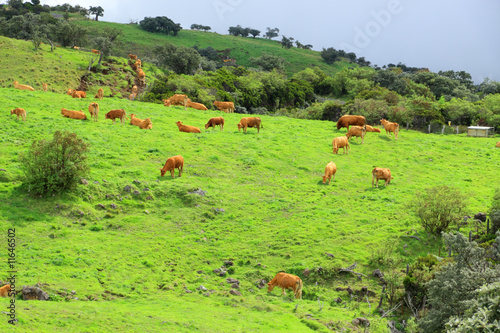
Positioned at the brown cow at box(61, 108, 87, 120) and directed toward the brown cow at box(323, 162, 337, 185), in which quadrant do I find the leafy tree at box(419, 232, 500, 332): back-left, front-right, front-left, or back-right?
front-right

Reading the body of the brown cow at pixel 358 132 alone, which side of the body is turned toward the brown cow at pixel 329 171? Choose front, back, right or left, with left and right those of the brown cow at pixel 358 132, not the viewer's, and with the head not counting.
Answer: left

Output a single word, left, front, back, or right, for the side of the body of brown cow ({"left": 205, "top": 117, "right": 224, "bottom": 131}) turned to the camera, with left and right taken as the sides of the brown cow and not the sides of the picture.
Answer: left

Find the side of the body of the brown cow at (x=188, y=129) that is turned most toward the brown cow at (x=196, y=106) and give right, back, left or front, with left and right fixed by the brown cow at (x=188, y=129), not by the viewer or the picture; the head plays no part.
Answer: right

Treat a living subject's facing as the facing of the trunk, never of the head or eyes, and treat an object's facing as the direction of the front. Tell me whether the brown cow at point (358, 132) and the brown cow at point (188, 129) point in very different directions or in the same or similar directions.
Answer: same or similar directions

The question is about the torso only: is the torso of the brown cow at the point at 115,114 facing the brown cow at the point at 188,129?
no

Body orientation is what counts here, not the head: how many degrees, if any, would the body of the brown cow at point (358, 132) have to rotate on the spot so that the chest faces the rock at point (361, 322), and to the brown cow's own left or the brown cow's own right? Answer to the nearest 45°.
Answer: approximately 90° to the brown cow's own left

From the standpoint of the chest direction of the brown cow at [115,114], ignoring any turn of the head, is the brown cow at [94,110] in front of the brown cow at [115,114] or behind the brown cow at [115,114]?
in front

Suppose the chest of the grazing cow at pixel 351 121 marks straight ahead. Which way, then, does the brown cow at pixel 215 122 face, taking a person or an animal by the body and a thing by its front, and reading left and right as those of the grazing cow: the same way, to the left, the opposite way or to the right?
the same way

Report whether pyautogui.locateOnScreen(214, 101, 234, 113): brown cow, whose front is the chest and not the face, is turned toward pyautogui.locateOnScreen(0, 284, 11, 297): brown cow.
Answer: no

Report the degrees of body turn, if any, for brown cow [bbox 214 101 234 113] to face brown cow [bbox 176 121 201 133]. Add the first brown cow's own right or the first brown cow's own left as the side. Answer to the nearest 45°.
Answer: approximately 90° to the first brown cow's own left

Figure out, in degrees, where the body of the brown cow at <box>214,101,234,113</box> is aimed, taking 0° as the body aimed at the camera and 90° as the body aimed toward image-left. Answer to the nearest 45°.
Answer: approximately 90°

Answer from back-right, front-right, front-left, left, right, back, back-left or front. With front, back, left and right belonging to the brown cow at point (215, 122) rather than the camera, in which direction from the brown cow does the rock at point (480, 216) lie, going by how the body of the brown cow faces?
back-left
